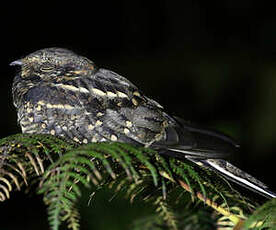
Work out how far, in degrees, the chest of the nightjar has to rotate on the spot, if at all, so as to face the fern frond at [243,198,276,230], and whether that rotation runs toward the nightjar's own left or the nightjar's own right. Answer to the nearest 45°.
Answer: approximately 135° to the nightjar's own left

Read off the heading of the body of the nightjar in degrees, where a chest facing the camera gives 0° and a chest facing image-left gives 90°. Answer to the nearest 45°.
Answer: approximately 90°
